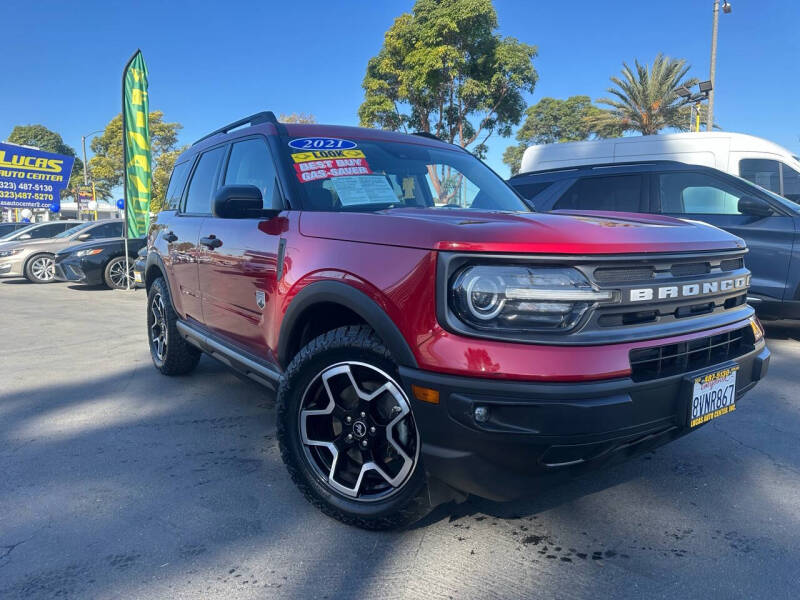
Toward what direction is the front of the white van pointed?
to the viewer's right

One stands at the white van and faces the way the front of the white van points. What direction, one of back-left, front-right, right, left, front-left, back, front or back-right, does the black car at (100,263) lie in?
back

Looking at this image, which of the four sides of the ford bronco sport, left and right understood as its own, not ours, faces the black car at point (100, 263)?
back

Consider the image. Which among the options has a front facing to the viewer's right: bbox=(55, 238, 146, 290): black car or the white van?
the white van

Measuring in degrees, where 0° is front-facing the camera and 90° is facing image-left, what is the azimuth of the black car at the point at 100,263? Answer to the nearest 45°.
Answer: approximately 45°

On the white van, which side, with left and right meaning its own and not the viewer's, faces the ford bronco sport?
right

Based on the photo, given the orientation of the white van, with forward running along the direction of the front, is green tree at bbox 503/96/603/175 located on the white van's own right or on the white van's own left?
on the white van's own left

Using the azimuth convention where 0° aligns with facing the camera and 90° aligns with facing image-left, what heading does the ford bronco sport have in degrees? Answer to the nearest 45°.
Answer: approximately 315°

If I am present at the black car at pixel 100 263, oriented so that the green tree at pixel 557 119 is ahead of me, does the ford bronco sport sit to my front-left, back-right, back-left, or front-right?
back-right

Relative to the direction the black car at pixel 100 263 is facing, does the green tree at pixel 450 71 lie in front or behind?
behind

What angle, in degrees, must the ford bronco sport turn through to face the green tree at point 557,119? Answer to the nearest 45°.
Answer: approximately 135° to its left

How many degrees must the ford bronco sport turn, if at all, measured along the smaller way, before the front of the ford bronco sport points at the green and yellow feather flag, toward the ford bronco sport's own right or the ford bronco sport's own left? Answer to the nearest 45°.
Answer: approximately 180°
